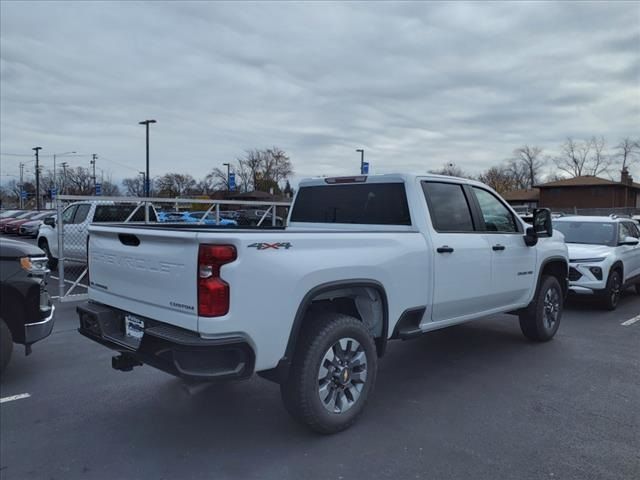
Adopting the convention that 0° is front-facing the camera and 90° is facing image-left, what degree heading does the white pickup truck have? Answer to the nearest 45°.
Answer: approximately 225°

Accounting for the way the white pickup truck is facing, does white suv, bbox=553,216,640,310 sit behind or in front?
in front

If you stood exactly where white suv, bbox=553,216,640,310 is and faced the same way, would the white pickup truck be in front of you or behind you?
in front

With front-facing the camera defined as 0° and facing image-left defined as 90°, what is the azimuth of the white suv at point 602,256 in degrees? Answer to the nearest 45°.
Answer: approximately 45°
